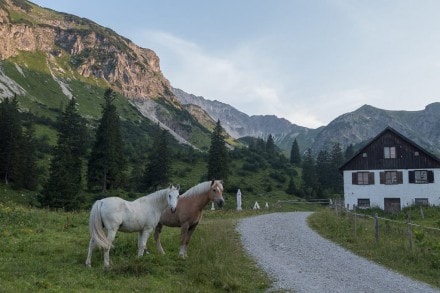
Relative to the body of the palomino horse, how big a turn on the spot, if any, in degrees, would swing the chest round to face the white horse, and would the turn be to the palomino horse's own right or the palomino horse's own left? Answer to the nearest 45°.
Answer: approximately 90° to the palomino horse's own right

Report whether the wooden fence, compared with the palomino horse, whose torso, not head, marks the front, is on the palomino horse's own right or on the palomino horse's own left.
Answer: on the palomino horse's own left

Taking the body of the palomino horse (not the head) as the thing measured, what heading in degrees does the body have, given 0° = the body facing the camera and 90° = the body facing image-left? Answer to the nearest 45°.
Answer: approximately 315°

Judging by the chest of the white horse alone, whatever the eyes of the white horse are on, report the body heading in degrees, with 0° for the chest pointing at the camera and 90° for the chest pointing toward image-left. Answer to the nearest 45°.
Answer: approximately 225°

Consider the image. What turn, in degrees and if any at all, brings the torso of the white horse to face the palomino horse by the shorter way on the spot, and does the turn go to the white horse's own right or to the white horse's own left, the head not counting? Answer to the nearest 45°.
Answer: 0° — it already faces it
